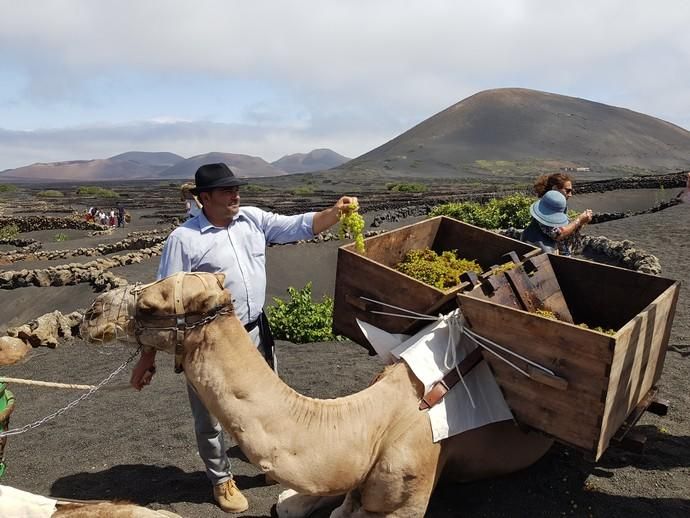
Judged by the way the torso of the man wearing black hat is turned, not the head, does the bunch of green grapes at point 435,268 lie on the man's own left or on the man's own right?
on the man's own left

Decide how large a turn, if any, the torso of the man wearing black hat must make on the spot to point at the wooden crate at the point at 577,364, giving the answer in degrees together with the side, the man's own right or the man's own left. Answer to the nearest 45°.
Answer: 0° — they already face it

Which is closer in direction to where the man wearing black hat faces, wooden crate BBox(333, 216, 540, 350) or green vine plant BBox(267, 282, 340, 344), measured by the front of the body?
the wooden crate

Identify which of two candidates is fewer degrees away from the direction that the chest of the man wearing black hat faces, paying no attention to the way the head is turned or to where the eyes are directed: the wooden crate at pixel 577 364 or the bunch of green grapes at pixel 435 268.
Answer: the wooden crate

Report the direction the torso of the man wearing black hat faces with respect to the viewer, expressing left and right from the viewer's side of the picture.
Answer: facing the viewer and to the right of the viewer

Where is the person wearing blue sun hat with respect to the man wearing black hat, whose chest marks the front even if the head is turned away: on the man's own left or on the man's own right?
on the man's own left

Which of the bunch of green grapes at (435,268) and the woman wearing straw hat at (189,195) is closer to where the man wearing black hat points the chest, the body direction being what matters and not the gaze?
the bunch of green grapes

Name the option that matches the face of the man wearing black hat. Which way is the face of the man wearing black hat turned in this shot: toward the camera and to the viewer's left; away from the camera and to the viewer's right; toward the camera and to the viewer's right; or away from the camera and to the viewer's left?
toward the camera and to the viewer's right

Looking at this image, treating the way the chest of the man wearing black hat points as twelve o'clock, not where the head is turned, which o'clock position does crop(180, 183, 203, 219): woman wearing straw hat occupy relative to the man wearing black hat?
The woman wearing straw hat is roughly at 7 o'clock from the man wearing black hat.

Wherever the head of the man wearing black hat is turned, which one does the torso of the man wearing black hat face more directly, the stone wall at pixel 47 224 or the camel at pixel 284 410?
the camel

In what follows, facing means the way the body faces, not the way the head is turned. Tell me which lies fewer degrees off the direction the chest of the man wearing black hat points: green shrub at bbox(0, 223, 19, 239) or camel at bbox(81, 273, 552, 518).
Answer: the camel

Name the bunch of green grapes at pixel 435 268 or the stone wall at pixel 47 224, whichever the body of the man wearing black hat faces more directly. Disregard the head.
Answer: the bunch of green grapes

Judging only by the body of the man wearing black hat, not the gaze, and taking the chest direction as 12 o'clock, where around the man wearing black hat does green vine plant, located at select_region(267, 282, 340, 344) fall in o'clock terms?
The green vine plant is roughly at 8 o'clock from the man wearing black hat.

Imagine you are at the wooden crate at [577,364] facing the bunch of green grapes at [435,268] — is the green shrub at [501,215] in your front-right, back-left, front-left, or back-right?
front-right

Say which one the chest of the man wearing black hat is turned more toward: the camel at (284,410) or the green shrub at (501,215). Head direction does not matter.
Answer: the camel
